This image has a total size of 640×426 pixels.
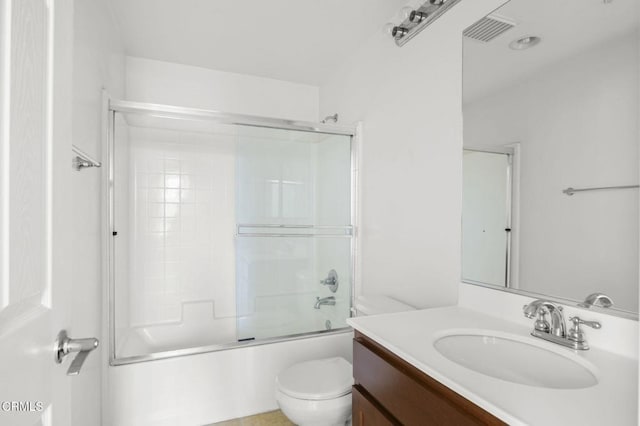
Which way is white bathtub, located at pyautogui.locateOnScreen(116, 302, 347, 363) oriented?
toward the camera

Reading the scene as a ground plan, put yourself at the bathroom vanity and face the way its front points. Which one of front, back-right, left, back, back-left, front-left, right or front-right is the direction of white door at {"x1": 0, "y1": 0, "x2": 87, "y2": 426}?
front

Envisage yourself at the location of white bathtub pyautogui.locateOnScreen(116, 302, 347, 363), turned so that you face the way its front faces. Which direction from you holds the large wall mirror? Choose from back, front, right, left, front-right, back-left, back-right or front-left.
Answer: front-left

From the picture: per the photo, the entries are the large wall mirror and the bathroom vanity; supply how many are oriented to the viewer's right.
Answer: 0

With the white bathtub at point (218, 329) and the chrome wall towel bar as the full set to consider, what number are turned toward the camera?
1

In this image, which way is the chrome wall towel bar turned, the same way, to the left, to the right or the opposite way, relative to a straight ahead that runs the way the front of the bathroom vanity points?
the opposite way

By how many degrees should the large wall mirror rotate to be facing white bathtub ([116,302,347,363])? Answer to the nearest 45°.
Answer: approximately 45° to its right

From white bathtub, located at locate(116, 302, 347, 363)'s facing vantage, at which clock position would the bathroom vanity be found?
The bathroom vanity is roughly at 11 o'clock from the white bathtub.

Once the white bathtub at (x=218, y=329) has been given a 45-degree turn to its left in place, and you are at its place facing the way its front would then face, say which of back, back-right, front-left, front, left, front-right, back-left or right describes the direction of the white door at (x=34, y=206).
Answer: front-right

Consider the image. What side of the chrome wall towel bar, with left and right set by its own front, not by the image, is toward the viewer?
right

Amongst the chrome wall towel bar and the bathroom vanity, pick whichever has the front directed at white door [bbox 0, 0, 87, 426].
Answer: the bathroom vanity

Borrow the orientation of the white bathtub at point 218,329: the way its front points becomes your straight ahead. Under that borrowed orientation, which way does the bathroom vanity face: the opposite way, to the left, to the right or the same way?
to the right

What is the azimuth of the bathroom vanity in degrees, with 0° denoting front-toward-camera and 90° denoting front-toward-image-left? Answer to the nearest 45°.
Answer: approximately 45°

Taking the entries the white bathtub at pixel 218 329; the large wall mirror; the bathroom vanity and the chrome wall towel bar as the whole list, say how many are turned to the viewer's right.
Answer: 1
